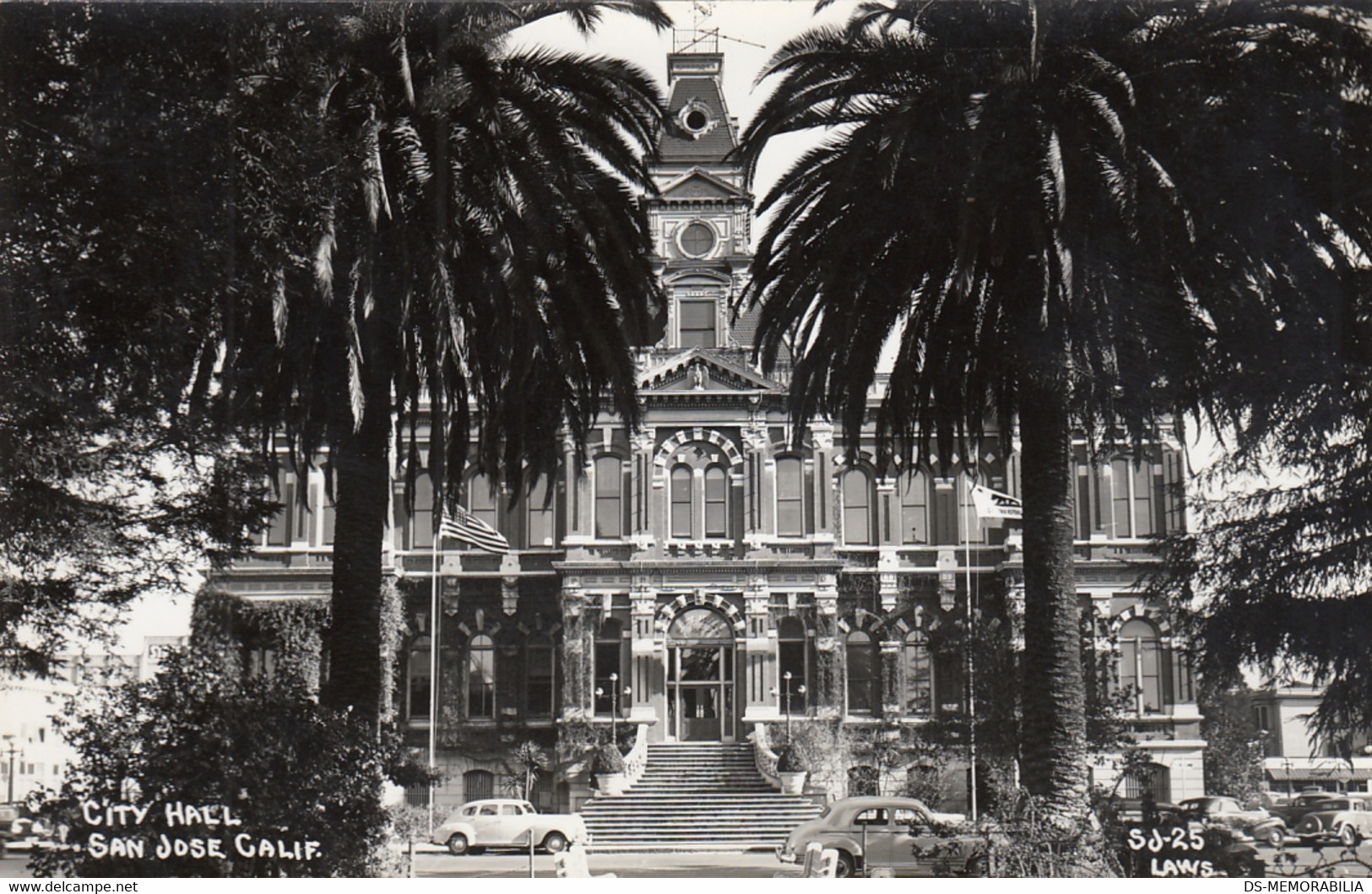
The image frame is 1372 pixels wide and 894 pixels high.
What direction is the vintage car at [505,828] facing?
to the viewer's right

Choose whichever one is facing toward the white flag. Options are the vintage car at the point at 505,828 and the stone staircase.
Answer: the vintage car

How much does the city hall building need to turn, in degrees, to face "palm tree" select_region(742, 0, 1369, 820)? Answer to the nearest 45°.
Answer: approximately 45° to its left

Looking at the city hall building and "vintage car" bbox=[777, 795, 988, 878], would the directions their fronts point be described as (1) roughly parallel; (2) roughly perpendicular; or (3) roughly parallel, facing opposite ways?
roughly perpendicular

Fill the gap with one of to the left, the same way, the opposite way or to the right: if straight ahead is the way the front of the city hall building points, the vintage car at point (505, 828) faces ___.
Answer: to the left
